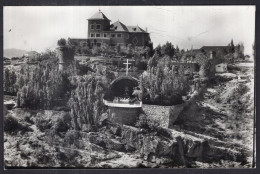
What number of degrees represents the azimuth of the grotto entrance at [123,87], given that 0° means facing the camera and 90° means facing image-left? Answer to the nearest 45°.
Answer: approximately 0°
